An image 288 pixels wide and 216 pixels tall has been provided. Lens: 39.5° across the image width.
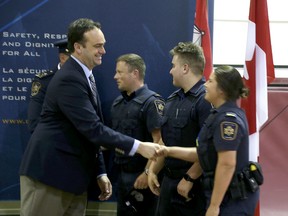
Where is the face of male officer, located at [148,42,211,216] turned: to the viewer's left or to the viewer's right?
to the viewer's left

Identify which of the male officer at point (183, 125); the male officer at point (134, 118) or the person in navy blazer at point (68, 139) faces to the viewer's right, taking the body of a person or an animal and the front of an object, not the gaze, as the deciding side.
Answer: the person in navy blazer

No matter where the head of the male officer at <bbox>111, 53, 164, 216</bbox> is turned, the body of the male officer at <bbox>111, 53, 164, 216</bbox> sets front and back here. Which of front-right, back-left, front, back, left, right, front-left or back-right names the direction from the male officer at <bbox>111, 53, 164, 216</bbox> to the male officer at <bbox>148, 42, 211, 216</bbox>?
left

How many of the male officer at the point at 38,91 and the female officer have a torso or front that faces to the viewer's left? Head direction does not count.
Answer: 1

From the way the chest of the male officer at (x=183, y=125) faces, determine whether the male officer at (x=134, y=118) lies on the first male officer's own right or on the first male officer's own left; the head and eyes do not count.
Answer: on the first male officer's own right

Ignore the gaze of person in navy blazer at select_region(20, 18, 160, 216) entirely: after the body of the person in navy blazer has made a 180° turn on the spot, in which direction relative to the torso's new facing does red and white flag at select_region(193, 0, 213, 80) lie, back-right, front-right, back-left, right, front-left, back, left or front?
back-right

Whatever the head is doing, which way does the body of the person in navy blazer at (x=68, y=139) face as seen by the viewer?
to the viewer's right

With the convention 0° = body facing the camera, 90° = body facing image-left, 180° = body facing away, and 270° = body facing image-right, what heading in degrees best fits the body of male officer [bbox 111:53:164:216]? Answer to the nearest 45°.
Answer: approximately 45°

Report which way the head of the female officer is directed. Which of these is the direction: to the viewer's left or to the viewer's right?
to the viewer's left

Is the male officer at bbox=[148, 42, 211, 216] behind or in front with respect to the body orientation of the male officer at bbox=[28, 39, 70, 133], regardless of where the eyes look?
in front

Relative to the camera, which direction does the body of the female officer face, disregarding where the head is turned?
to the viewer's left
